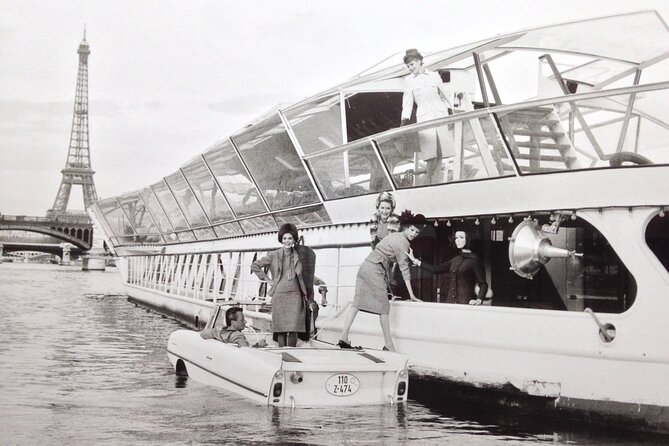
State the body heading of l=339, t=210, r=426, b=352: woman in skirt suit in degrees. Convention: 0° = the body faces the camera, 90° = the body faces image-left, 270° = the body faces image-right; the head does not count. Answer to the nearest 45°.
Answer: approximately 270°

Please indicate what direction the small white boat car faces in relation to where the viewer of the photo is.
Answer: facing away from the viewer and to the left of the viewer

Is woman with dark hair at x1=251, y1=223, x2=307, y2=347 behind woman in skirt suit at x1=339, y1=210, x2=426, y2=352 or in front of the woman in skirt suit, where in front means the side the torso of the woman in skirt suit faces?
behind
